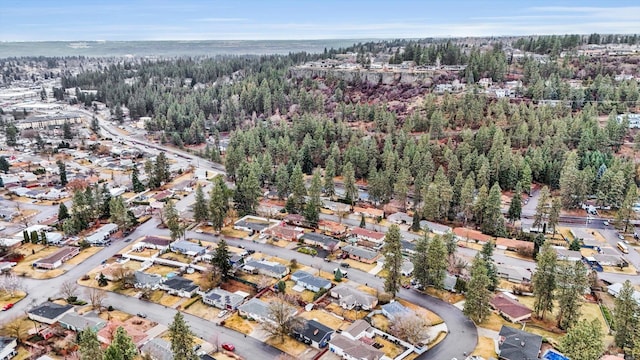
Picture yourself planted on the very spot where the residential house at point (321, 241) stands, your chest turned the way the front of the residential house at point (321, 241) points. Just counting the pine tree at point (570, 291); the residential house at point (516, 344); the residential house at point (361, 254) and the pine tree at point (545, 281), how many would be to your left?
4

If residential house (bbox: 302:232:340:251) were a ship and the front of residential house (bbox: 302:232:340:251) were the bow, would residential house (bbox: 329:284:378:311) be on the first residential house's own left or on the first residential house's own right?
on the first residential house's own left

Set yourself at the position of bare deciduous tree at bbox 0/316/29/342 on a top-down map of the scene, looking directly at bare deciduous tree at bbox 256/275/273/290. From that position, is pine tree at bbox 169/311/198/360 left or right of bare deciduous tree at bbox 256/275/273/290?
right

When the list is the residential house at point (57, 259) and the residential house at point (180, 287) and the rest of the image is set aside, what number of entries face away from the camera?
0

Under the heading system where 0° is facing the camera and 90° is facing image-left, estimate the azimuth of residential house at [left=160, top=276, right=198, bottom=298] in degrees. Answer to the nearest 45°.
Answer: approximately 45°
